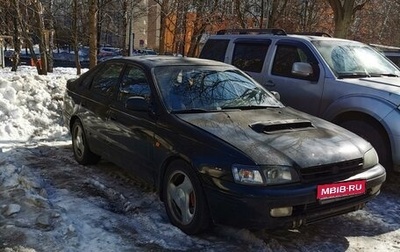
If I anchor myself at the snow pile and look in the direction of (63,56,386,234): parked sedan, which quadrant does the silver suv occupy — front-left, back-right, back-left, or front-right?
front-left

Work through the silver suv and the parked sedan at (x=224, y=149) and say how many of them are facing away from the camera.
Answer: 0

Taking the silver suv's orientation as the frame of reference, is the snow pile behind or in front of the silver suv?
behind

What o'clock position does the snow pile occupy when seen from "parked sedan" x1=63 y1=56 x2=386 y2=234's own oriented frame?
The snow pile is roughly at 6 o'clock from the parked sedan.

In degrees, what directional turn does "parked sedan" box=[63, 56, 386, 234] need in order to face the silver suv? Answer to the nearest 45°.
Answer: approximately 90° to its left

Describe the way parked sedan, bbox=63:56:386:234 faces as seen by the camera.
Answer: facing the viewer and to the right of the viewer

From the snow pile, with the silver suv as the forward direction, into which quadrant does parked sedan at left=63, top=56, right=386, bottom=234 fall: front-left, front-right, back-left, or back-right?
front-right

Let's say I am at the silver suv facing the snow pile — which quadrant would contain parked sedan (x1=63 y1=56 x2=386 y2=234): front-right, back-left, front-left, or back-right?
front-left

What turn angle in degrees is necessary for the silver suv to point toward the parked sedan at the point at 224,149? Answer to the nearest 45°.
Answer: approximately 45° to its right

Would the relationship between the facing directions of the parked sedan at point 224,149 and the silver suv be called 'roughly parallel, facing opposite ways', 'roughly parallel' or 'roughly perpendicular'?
roughly parallel
